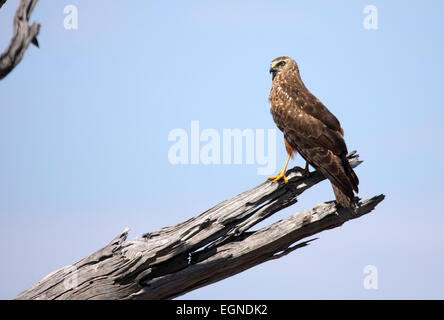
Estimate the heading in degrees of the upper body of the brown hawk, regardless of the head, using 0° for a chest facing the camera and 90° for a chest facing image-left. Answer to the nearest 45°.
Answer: approximately 90°

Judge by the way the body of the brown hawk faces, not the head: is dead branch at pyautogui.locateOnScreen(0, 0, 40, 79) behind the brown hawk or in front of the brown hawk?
in front
